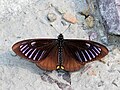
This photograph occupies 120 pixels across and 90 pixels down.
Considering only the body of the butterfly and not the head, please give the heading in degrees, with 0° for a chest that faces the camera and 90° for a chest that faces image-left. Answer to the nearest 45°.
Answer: approximately 180°

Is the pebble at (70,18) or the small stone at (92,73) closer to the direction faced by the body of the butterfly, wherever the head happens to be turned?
the pebble
